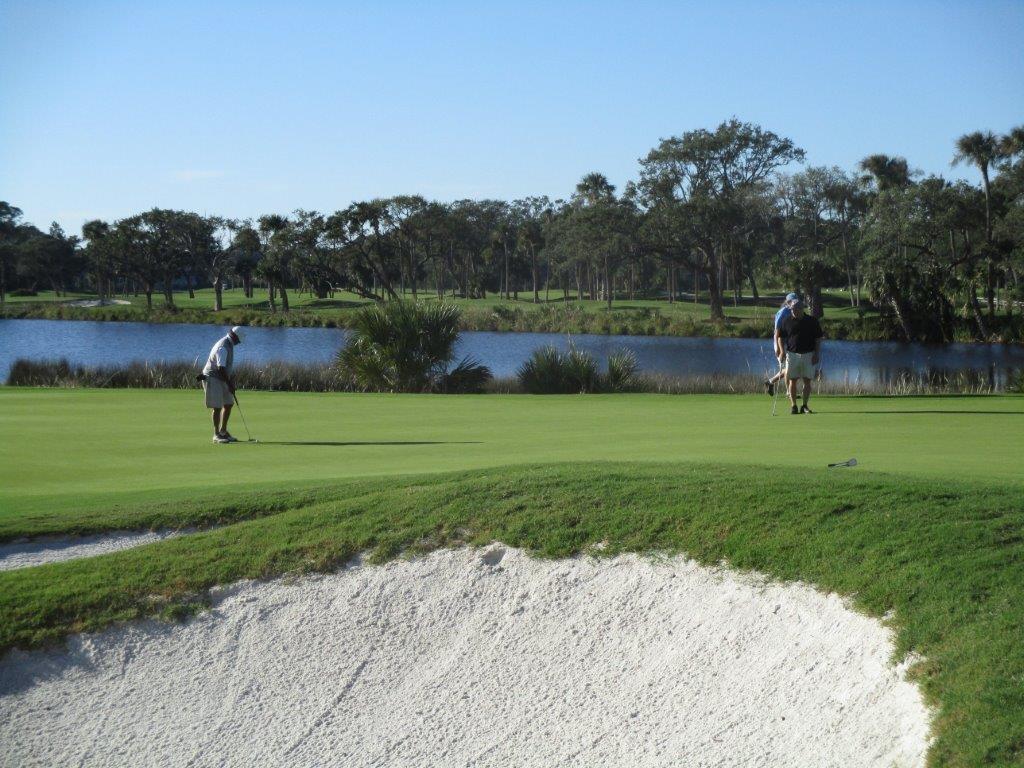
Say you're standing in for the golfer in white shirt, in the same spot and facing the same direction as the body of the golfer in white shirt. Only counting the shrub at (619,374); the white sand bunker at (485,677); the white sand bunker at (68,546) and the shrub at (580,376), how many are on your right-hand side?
2

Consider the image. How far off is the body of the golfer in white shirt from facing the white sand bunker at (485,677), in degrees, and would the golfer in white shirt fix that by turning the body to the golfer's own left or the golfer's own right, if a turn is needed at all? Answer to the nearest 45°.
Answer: approximately 90° to the golfer's own right

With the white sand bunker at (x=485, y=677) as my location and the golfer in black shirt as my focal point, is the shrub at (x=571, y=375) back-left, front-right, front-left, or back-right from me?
front-left

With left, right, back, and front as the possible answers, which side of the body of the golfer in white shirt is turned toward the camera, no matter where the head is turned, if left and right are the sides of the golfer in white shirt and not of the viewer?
right

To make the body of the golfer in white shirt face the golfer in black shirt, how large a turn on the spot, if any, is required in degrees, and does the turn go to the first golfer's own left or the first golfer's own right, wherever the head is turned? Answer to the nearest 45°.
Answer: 0° — they already face them

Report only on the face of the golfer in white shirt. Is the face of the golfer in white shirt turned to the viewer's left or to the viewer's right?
to the viewer's right

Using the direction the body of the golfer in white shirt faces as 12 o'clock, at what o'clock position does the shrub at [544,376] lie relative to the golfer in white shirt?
The shrub is roughly at 10 o'clock from the golfer in white shirt.

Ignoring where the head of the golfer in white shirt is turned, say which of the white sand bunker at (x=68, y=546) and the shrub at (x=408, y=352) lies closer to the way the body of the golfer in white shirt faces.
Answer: the shrub

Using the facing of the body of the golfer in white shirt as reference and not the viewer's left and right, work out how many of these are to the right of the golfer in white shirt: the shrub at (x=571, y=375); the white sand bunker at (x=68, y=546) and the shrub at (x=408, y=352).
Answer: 1

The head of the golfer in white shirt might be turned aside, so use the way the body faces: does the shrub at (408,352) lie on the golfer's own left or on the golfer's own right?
on the golfer's own left

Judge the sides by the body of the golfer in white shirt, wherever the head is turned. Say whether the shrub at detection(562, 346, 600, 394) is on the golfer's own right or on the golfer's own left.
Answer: on the golfer's own left

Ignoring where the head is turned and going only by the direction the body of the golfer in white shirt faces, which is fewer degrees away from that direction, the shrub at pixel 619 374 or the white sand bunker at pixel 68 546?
the shrub

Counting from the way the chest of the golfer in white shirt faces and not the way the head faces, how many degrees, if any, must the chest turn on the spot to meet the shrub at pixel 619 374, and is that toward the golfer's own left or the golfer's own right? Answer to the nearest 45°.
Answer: approximately 45° to the golfer's own left

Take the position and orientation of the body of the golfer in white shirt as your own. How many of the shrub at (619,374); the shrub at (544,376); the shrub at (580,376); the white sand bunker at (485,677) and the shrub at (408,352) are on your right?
1

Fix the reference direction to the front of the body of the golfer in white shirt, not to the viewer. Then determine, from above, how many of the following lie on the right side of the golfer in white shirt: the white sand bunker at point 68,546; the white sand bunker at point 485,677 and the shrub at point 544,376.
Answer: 2
